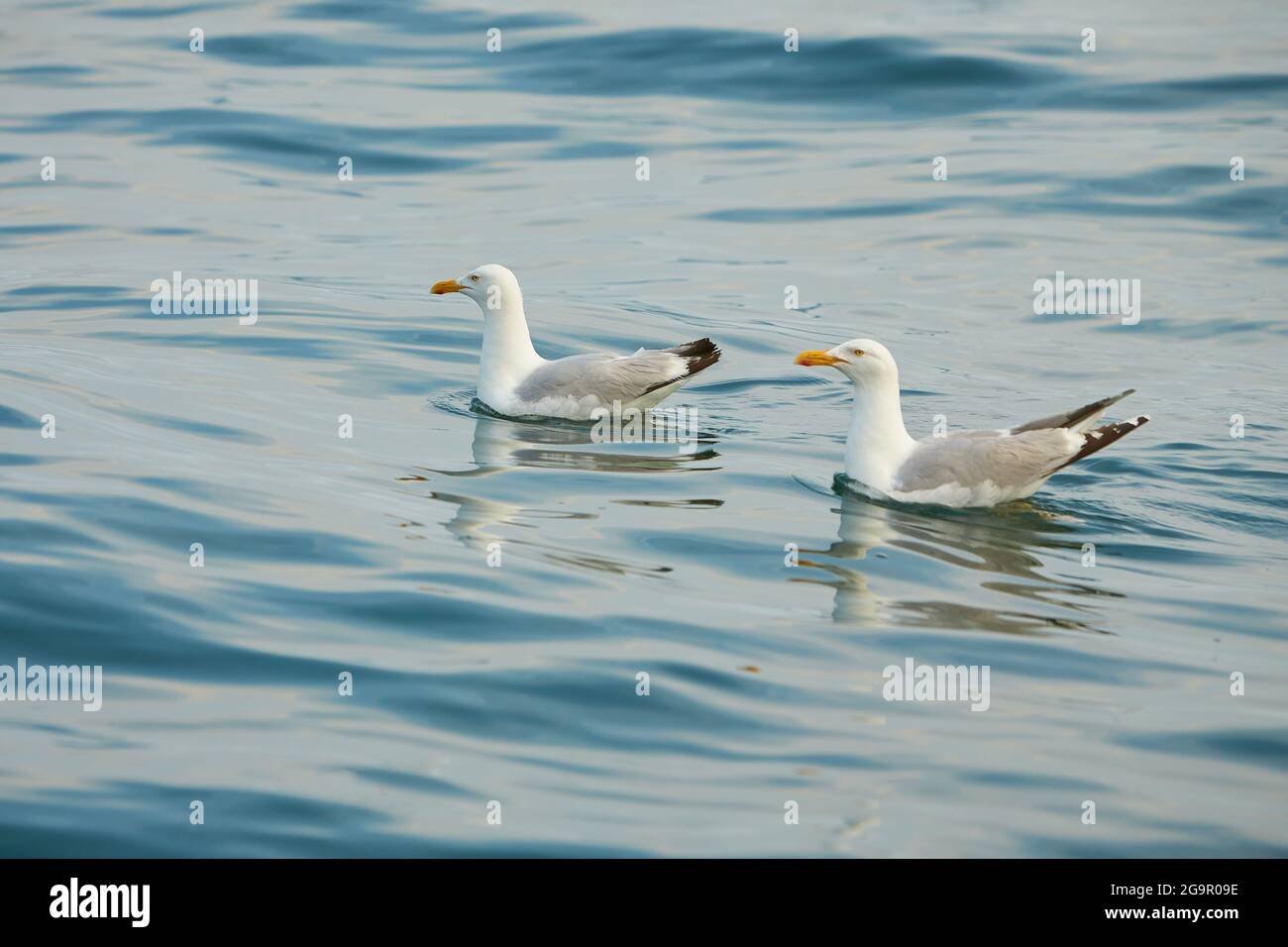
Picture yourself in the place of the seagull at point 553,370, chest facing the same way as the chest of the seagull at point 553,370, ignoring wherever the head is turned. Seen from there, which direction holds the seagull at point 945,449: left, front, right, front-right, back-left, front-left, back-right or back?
back-left

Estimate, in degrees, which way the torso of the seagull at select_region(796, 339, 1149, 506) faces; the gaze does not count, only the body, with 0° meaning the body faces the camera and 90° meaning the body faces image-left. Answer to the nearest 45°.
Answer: approximately 90°

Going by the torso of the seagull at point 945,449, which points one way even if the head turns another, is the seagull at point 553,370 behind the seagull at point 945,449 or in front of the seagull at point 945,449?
in front

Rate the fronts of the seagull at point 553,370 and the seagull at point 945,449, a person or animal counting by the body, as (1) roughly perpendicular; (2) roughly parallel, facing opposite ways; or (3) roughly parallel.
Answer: roughly parallel

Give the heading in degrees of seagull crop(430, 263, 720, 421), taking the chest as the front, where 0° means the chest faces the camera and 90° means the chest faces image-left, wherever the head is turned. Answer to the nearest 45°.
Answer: approximately 90°

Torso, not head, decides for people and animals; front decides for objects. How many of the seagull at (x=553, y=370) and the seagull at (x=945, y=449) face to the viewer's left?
2
